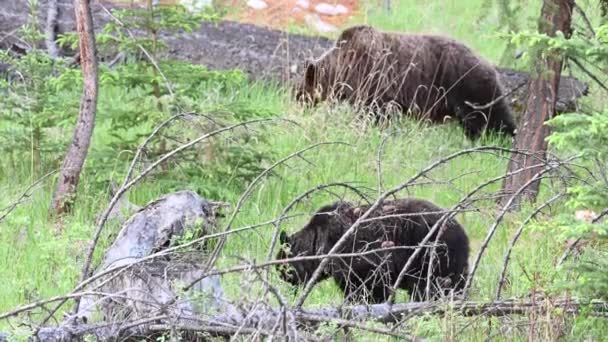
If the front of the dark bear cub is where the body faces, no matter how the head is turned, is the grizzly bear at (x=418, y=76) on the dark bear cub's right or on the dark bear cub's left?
on the dark bear cub's right

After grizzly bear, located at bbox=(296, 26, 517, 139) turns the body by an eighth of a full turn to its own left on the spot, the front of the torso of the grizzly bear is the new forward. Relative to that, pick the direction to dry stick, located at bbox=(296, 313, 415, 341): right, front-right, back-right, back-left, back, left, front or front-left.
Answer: front-left

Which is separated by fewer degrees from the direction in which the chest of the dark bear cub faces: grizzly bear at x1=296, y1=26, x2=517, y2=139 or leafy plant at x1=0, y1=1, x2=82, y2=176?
the leafy plant

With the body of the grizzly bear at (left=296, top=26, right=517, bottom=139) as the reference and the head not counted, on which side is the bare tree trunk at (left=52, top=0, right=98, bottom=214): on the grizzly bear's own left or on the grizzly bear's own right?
on the grizzly bear's own left

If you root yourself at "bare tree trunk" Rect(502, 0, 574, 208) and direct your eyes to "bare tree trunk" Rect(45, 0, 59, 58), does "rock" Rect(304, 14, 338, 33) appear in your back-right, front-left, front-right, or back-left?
front-right

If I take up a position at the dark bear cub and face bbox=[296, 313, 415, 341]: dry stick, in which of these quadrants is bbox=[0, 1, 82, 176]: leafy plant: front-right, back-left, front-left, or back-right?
back-right

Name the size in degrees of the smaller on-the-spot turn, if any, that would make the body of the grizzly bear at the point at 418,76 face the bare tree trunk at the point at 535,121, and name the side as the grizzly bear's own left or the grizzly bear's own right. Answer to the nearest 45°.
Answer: approximately 90° to the grizzly bear's own left

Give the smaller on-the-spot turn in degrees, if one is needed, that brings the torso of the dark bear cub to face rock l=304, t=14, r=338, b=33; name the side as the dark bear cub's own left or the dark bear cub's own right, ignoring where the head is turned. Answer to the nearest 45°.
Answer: approximately 90° to the dark bear cub's own right

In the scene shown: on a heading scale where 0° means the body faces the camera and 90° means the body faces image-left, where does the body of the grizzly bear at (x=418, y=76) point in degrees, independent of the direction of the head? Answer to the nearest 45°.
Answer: approximately 90°

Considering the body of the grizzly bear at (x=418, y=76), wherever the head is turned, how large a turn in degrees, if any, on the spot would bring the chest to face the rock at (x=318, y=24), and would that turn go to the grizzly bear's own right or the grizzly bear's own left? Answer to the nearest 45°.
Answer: approximately 90° to the grizzly bear's own right

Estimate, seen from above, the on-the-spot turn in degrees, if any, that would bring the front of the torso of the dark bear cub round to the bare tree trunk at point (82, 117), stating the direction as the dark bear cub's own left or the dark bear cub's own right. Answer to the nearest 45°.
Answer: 0° — it already faces it

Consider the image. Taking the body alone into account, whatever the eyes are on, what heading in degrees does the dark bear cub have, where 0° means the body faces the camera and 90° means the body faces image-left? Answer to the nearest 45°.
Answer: approximately 90°

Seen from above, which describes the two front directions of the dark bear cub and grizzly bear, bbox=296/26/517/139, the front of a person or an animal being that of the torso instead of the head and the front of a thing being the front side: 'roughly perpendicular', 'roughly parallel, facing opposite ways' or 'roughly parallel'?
roughly parallel

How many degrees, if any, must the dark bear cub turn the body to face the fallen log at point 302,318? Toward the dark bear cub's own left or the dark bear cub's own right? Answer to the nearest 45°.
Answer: approximately 90° to the dark bear cub's own left

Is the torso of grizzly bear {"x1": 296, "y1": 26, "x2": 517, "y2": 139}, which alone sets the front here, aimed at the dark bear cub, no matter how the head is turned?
no

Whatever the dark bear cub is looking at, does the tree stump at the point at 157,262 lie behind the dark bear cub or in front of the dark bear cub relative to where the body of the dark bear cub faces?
in front
